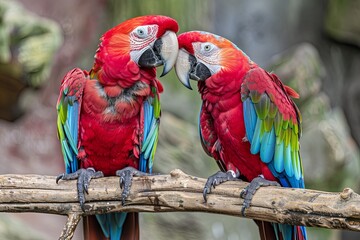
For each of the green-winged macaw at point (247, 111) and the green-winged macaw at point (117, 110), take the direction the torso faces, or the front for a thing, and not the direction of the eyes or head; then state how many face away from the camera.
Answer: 0

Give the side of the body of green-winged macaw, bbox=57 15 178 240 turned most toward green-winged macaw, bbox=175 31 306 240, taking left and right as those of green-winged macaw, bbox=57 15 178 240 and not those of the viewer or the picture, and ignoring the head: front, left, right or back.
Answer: left

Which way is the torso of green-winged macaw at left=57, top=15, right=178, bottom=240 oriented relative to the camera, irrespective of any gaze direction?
toward the camera

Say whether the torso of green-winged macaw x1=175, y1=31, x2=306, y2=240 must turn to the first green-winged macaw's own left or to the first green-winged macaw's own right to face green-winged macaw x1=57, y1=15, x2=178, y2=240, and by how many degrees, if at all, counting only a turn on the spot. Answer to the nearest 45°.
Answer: approximately 45° to the first green-winged macaw's own right

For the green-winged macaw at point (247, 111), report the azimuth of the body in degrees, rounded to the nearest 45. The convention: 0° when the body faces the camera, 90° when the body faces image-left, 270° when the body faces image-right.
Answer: approximately 45°
